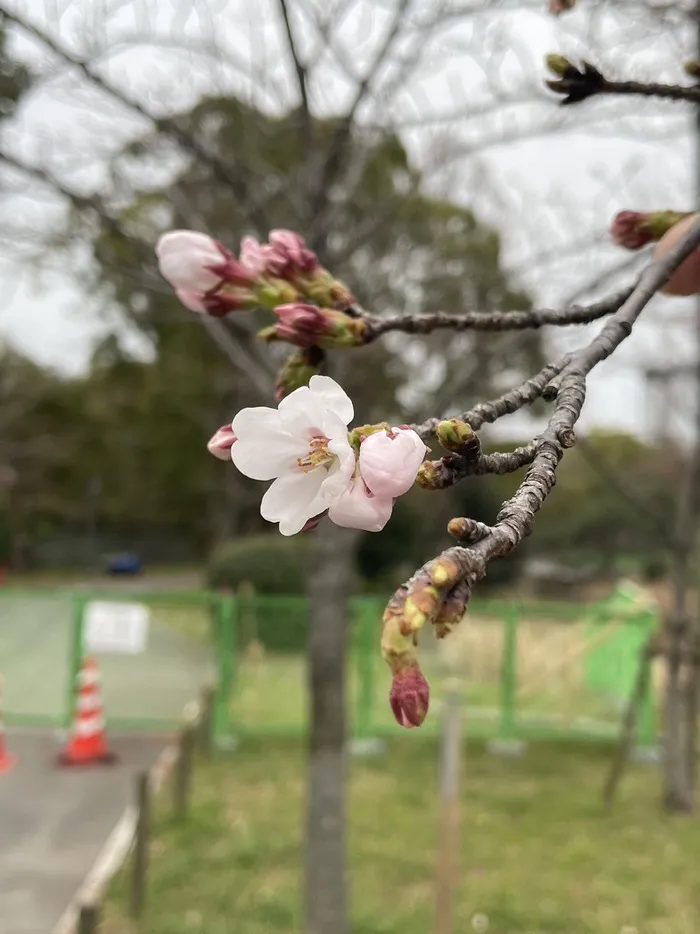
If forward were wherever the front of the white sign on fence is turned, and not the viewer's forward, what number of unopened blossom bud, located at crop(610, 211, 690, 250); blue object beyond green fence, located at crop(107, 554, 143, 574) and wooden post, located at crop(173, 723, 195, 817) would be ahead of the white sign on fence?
2

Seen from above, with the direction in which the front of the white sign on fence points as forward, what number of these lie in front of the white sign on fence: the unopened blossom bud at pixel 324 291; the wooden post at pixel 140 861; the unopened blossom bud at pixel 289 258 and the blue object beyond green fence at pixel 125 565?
3

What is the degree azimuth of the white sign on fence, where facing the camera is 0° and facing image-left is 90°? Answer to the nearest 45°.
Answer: approximately 0°

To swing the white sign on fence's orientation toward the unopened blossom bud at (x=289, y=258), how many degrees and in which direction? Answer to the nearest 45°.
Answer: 0° — it already faces it

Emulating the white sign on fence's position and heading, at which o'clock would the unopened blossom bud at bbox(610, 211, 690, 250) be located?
The unopened blossom bud is roughly at 12 o'clock from the white sign on fence.

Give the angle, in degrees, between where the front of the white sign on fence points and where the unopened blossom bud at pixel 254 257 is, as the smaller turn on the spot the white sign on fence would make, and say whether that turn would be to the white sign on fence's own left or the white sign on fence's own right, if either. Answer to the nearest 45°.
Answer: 0° — it already faces it

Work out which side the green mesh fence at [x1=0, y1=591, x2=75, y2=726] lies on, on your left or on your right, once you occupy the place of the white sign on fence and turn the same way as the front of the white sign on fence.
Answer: on your right

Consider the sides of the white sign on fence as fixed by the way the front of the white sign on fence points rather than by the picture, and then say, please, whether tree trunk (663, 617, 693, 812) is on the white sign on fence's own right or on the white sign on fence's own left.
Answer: on the white sign on fence's own left

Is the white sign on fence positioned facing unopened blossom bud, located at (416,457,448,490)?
yes

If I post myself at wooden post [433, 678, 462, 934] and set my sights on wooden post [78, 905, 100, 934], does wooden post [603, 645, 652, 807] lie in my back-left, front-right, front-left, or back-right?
back-right

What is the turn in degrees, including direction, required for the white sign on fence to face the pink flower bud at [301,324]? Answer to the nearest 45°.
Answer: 0° — it already faces it

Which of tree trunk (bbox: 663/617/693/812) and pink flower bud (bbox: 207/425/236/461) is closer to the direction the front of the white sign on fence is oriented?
the pink flower bud

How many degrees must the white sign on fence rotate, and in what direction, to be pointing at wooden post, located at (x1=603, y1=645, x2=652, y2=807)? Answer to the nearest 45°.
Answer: approximately 45° to its left

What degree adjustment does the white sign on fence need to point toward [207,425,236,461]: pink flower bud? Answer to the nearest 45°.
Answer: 0° — it already faces it
